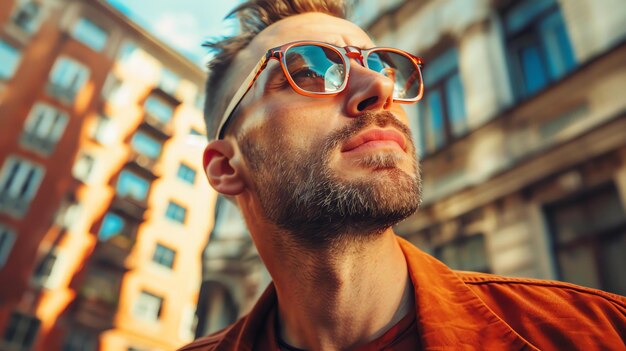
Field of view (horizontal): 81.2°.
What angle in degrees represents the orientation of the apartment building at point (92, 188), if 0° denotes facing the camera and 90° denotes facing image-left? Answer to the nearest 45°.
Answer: approximately 315°

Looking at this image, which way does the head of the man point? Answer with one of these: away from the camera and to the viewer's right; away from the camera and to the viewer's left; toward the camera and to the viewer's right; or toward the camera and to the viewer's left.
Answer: toward the camera and to the viewer's right

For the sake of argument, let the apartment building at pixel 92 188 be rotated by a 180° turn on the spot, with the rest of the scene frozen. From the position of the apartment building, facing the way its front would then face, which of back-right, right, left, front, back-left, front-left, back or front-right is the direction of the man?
back-left
